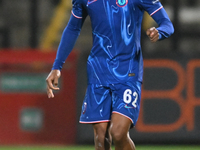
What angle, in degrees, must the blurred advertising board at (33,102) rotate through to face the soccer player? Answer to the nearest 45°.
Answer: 0° — it already faces them

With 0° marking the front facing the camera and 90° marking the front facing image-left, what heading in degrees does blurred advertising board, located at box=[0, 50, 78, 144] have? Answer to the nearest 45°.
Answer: approximately 0°
